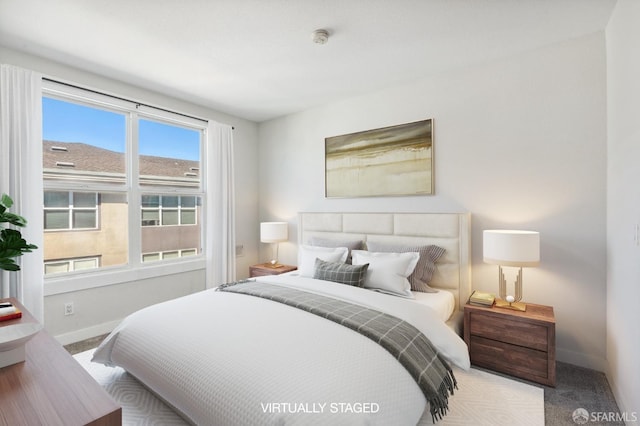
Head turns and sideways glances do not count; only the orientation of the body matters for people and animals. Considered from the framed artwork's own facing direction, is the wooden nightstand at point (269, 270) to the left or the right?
on its right

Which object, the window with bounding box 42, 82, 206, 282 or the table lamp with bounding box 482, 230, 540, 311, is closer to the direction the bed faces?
the window

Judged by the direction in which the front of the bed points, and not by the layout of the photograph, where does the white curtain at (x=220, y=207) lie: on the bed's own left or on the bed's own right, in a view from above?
on the bed's own right

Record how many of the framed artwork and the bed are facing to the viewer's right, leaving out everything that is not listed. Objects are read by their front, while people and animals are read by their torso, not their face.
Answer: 0

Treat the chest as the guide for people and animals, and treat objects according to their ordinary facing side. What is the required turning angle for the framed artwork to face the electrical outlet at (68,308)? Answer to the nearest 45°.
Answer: approximately 45° to its right

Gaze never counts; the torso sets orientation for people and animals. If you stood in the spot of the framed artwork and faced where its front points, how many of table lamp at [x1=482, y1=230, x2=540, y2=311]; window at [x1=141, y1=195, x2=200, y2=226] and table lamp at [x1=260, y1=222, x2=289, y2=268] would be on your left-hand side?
1

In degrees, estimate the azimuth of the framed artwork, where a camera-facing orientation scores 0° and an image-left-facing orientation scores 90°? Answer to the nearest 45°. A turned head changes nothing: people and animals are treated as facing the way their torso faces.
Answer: approximately 45°

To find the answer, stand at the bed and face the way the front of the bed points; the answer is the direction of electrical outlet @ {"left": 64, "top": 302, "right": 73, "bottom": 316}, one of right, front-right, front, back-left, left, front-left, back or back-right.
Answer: right

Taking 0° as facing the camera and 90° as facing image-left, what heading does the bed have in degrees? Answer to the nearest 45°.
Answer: approximately 45°

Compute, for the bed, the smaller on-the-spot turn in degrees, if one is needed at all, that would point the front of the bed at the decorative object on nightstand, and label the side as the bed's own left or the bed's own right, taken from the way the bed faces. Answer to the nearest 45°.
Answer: approximately 135° to the bed's own left
